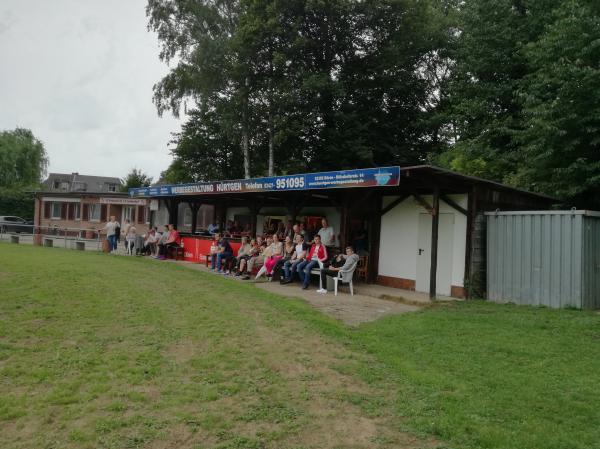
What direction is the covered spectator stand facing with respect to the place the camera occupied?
facing the viewer and to the left of the viewer

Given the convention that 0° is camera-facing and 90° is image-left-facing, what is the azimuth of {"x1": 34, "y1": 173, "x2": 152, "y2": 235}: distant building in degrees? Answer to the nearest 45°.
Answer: approximately 0°

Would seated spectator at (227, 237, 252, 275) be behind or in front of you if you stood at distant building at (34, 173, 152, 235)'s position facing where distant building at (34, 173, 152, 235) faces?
in front

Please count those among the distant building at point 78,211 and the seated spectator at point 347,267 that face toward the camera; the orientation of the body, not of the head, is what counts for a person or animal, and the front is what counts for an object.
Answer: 1

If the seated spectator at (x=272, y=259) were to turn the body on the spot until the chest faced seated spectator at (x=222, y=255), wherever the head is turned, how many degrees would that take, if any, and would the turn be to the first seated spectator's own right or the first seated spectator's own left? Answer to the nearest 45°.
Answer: approximately 90° to the first seated spectator's own right

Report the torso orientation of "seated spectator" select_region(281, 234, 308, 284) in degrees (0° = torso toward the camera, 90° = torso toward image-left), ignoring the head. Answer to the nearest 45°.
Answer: approximately 45°

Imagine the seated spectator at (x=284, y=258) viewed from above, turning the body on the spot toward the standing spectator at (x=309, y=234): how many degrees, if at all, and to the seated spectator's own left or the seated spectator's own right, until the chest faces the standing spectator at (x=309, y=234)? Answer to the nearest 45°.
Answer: approximately 180°

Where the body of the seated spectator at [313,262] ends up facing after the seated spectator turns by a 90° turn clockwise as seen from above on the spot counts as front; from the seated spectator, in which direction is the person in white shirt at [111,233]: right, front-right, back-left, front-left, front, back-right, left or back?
front

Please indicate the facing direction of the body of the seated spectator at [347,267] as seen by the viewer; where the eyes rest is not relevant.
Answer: to the viewer's left

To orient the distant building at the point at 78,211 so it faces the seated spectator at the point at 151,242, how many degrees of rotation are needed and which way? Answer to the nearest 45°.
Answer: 0° — it already faces them
